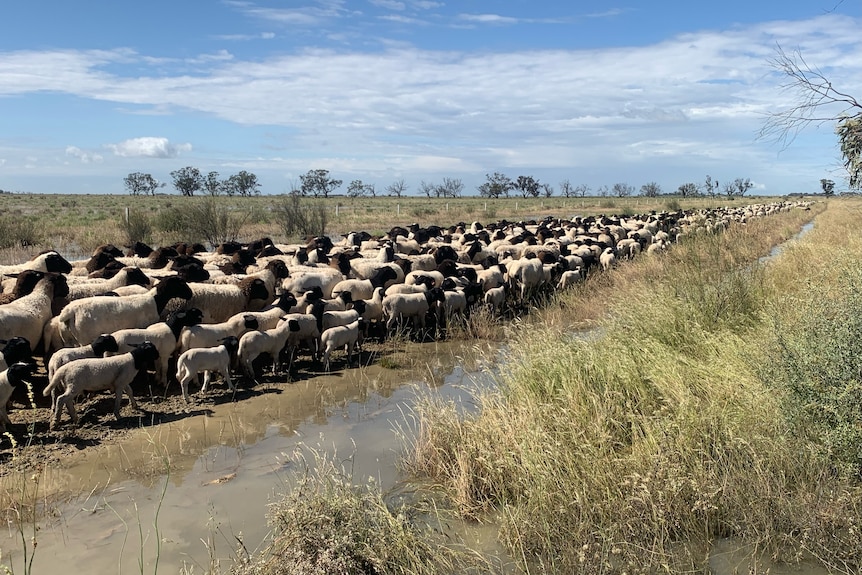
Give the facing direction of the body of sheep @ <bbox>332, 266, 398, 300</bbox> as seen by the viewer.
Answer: to the viewer's right

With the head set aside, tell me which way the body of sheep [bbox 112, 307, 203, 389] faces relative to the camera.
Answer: to the viewer's right

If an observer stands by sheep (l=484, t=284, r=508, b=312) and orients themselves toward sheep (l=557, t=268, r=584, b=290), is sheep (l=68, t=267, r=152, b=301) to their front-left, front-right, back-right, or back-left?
back-left

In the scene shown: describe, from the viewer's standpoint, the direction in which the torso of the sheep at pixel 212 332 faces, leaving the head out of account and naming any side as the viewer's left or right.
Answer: facing to the right of the viewer

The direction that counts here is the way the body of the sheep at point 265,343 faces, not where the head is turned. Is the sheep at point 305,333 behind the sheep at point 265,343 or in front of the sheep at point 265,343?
in front

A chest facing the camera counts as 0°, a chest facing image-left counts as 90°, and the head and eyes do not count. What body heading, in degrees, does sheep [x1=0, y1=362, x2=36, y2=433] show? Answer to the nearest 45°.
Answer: approximately 270°

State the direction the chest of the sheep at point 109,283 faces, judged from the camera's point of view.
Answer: to the viewer's right
